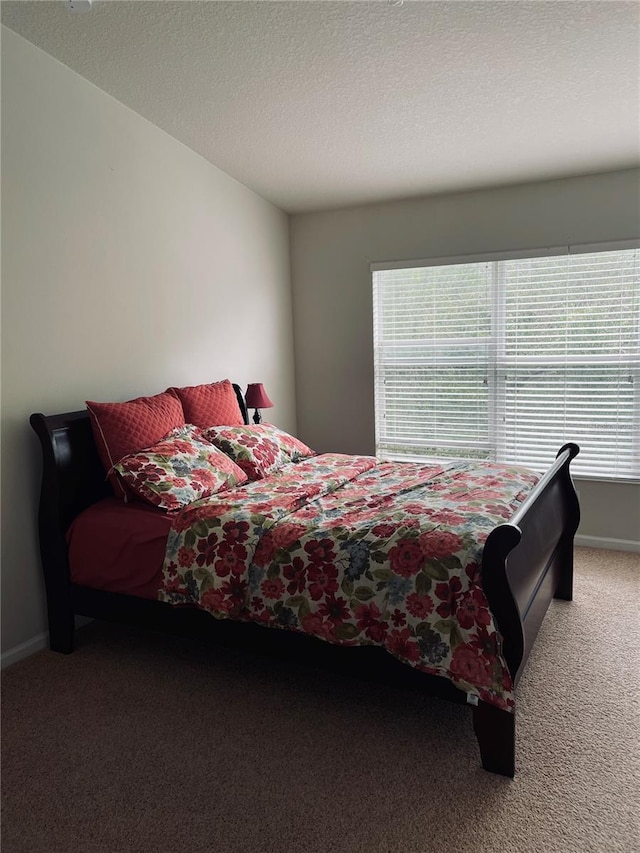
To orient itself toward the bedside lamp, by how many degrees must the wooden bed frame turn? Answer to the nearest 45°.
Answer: approximately 135° to its left

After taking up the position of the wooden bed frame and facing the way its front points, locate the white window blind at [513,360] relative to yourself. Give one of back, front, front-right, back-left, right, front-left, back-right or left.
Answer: left

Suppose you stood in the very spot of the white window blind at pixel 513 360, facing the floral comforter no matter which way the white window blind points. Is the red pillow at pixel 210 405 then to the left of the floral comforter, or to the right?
right

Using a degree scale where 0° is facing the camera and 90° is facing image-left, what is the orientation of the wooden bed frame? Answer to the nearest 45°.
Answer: approximately 315°

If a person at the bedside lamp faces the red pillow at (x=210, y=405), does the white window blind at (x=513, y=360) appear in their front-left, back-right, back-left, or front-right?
back-left
